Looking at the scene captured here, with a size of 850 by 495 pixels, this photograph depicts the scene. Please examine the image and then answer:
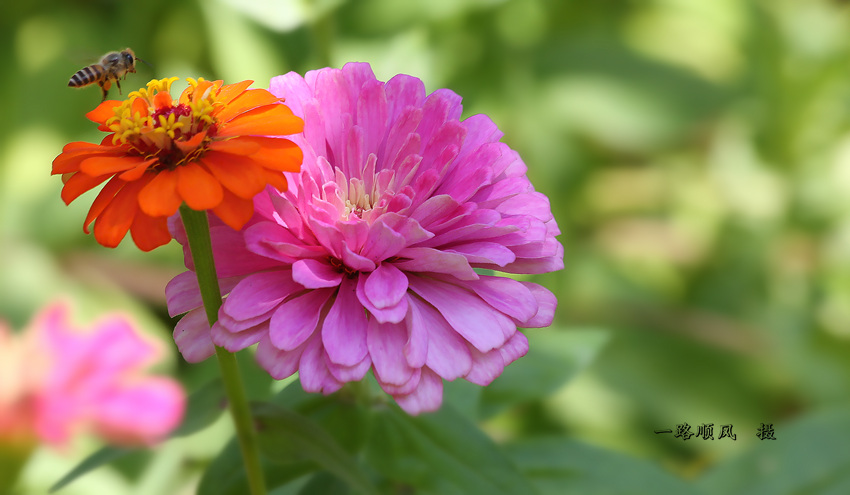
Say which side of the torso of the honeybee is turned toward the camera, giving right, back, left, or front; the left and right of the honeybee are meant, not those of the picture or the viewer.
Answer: right

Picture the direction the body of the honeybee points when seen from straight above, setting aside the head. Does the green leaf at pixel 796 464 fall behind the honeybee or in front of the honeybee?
in front

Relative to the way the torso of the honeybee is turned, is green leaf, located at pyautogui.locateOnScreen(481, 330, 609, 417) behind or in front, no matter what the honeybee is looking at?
in front

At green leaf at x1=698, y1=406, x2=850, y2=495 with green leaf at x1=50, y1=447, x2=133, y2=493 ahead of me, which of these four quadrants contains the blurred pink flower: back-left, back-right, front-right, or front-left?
front-right
